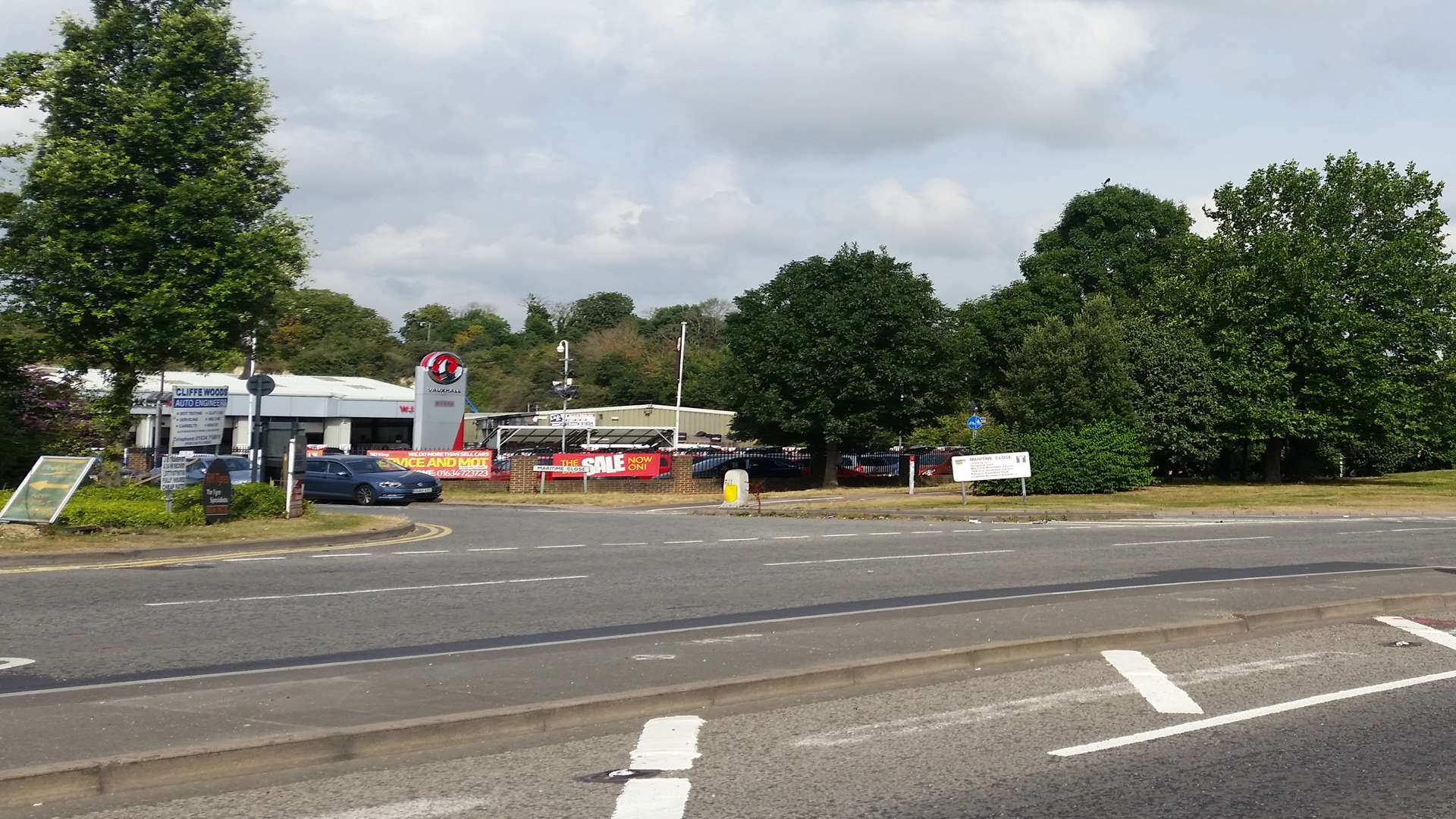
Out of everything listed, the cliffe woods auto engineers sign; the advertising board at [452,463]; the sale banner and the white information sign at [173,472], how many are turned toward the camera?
4

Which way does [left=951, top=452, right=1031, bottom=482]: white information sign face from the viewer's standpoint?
toward the camera

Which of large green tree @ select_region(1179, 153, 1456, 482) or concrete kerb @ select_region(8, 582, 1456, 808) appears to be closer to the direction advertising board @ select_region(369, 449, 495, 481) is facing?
the concrete kerb

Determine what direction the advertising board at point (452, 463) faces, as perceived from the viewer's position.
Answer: facing the viewer

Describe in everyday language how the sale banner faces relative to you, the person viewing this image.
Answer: facing the viewer

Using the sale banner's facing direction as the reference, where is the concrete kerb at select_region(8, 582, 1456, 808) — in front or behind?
in front

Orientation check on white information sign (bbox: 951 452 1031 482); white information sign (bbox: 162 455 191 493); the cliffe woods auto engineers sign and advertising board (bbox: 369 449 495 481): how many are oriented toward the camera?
4

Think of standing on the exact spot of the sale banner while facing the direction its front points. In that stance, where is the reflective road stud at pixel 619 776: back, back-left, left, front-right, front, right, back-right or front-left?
front

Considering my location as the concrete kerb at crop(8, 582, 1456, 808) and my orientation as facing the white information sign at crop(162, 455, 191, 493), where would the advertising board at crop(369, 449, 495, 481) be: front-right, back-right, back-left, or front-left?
front-right

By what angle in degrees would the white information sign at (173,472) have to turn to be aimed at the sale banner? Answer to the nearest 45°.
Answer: approximately 135° to its left
